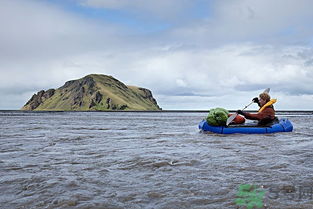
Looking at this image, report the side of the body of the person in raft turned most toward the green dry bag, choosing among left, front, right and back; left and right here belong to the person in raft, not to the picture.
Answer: front

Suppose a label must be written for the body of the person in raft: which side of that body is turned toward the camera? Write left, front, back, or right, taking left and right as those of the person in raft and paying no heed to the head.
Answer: left
